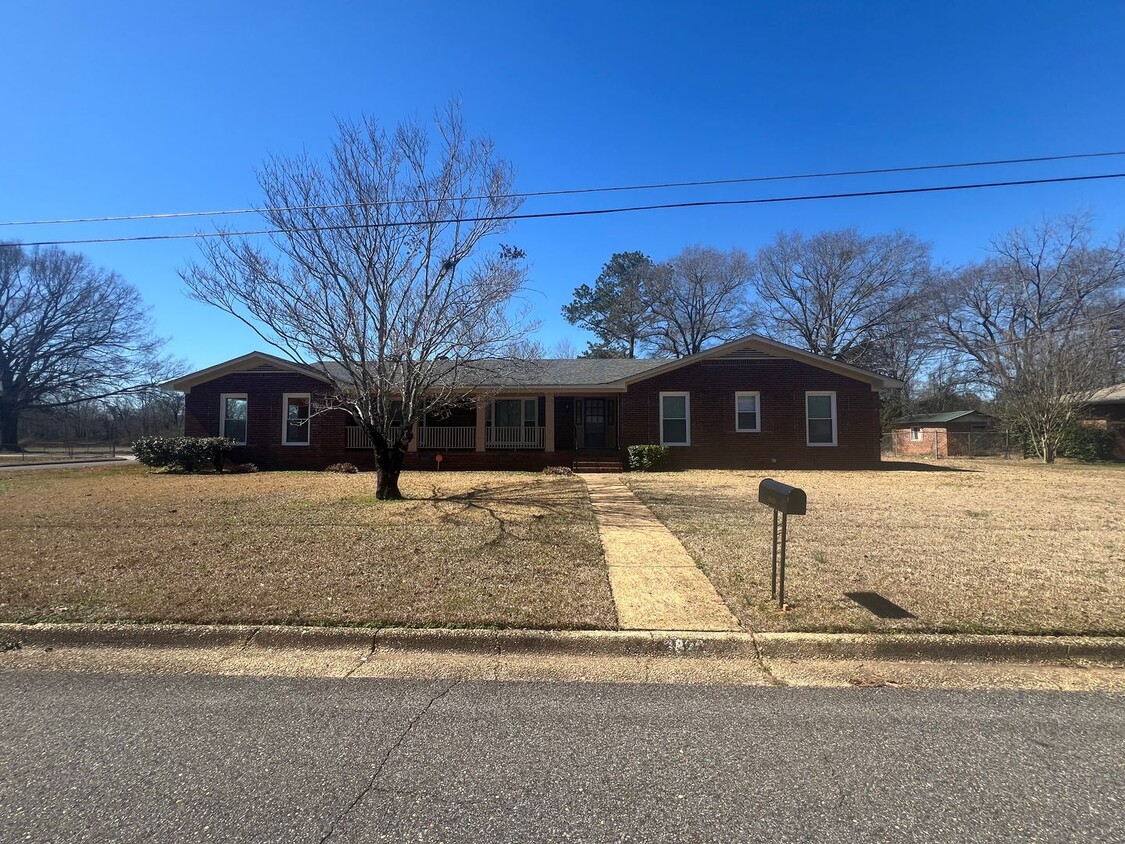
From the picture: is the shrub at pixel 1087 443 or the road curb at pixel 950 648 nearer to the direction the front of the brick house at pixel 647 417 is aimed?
the road curb

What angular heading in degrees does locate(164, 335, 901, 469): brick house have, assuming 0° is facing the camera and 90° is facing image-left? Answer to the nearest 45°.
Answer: approximately 0°

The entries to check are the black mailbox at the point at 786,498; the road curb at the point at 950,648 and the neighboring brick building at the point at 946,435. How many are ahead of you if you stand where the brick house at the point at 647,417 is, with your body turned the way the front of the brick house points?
2

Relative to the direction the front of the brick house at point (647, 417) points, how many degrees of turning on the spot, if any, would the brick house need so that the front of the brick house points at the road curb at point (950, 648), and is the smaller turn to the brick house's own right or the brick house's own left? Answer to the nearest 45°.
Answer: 0° — it already faces it

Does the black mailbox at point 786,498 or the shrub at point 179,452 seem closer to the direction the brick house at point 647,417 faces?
the black mailbox

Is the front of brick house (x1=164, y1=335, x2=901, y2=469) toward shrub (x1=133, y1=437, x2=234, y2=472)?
no

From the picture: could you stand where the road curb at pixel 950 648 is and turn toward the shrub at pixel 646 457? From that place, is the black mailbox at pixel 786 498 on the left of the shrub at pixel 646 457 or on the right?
left

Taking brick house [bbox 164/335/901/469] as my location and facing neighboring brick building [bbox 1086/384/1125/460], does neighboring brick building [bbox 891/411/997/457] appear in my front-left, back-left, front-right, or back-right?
front-left

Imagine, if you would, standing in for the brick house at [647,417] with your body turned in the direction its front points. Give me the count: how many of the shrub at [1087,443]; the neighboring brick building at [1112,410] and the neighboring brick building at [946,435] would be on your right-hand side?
0

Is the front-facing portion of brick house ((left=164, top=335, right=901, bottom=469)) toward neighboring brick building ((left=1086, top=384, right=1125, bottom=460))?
no

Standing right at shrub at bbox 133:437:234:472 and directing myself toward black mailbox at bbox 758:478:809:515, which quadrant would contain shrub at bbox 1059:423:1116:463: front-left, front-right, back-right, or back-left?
front-left

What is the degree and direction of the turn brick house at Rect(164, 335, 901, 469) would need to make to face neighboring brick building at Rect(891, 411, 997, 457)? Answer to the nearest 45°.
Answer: approximately 135° to its left

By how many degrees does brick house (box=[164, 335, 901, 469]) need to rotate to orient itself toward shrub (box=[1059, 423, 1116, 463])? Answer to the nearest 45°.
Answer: approximately 90° to its left

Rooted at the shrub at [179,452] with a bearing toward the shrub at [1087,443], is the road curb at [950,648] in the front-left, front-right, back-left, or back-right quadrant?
front-right

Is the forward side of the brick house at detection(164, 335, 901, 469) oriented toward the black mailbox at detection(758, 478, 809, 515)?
yes

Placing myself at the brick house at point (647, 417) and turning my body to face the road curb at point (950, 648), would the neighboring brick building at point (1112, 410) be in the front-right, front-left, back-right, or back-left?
back-left
